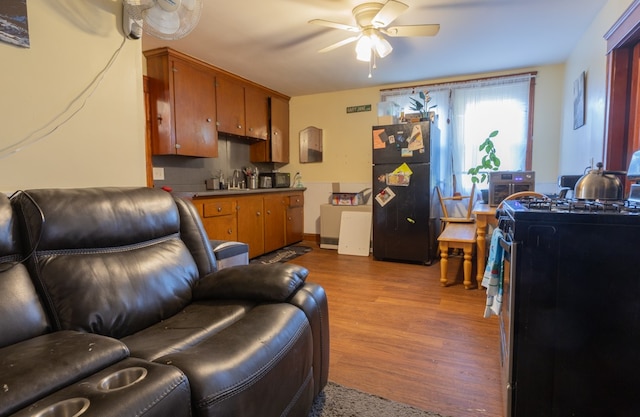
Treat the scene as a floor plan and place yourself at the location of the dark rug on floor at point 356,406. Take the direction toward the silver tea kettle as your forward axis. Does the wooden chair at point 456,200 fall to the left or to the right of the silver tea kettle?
left

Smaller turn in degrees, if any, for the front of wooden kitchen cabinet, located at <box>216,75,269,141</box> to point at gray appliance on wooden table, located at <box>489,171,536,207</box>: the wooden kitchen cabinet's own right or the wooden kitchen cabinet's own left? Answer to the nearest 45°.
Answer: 0° — it already faces it

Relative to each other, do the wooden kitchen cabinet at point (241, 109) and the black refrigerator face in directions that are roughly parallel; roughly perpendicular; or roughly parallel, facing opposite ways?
roughly perpendicular

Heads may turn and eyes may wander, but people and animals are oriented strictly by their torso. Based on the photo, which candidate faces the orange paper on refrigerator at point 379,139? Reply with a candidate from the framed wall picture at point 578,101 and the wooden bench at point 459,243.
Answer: the framed wall picture

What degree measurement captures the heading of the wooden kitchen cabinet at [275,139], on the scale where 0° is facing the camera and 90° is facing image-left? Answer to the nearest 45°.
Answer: approximately 315°
